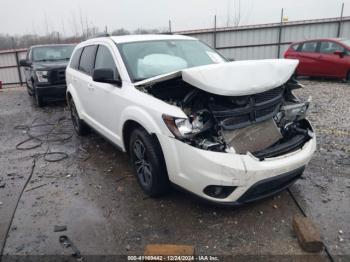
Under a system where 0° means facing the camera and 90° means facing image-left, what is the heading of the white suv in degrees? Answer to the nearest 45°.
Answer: approximately 315°

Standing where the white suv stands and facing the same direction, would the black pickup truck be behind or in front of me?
behind

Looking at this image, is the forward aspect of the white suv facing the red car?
no

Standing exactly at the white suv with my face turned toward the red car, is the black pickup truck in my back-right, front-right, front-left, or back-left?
front-left

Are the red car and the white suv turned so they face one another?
no

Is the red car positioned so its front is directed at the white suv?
no

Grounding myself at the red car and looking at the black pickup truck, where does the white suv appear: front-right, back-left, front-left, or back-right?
front-left
